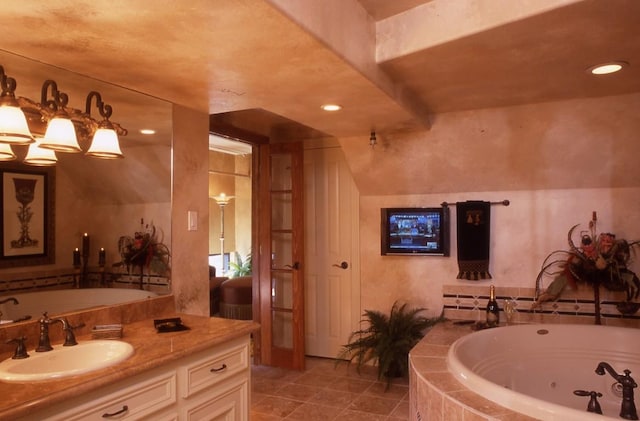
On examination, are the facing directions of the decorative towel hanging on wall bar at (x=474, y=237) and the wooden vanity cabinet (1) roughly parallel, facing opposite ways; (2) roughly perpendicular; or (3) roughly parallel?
roughly perpendicular

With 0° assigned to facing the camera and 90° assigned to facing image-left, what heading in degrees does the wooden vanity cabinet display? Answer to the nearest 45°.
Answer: approximately 315°

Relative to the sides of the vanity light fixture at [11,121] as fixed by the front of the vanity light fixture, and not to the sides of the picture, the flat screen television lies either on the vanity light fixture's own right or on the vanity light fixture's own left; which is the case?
on the vanity light fixture's own left

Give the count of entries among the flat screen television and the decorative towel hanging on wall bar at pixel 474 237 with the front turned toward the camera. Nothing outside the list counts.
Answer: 2
